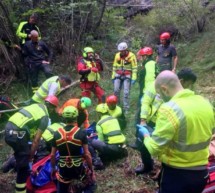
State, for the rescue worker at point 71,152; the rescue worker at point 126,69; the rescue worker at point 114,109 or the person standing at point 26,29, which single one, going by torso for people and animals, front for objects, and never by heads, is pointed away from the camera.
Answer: the rescue worker at point 71,152

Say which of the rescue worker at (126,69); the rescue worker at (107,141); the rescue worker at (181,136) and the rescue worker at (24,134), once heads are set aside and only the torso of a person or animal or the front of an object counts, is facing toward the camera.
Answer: the rescue worker at (126,69)

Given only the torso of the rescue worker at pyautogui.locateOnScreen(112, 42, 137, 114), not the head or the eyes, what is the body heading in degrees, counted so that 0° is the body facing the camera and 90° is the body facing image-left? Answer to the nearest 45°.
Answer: approximately 0°

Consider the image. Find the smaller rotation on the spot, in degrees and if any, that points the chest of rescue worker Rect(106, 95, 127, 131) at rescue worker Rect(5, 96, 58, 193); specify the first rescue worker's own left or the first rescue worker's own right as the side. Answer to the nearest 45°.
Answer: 0° — they already face them

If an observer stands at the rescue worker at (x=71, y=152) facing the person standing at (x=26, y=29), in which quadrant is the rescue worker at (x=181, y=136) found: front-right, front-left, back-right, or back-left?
back-right

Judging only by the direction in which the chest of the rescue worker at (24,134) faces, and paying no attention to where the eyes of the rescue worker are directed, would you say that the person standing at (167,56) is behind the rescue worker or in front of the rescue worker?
in front

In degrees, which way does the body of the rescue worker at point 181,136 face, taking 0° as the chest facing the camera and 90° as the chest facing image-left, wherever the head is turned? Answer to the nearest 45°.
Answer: approximately 135°

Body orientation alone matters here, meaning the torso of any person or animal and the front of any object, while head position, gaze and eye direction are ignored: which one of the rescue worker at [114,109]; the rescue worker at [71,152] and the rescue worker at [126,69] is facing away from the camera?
the rescue worker at [71,152]

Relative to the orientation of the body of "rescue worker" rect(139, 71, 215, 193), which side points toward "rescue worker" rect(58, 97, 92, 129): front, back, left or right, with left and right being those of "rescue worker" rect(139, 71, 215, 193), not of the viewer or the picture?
front

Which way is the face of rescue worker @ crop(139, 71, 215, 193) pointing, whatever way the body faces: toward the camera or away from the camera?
away from the camera

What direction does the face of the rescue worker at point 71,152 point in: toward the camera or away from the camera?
away from the camera
